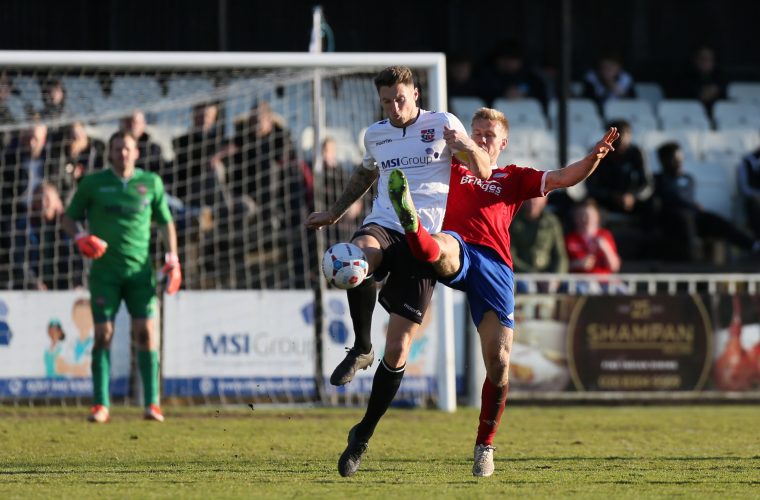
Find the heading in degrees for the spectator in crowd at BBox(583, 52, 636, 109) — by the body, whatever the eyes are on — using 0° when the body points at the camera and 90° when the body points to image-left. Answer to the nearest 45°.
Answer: approximately 0°

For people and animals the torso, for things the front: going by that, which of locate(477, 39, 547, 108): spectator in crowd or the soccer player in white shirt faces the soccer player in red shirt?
the spectator in crowd

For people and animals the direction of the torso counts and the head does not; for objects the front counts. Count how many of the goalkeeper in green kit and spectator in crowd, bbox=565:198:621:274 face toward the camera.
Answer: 2

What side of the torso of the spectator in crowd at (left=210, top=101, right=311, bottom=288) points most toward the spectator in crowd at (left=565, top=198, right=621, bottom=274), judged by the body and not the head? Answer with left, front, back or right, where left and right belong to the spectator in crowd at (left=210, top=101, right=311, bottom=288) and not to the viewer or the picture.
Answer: left

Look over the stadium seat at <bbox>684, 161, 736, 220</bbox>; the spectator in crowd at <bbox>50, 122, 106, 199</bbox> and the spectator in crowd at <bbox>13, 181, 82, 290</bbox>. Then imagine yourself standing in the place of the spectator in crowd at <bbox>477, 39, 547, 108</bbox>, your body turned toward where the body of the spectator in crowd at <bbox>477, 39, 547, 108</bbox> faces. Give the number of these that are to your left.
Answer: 1

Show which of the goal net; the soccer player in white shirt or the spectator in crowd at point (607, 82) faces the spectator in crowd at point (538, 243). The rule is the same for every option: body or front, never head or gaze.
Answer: the spectator in crowd at point (607, 82)
